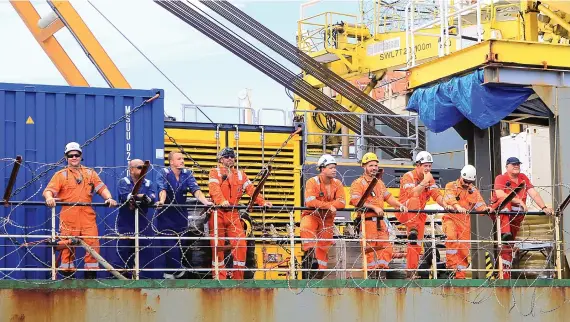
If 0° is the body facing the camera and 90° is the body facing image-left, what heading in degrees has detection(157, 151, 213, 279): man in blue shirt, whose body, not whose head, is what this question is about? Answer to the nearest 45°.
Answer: approximately 315°

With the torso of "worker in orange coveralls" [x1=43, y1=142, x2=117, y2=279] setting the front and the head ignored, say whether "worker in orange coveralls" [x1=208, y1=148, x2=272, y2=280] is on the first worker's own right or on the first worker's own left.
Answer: on the first worker's own left

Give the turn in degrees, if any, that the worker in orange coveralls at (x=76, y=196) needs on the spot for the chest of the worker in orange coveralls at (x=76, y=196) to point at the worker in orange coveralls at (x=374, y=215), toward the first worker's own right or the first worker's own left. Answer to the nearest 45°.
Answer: approximately 90° to the first worker's own left

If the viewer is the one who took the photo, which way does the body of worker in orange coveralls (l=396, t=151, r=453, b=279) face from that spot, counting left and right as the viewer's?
facing the viewer and to the right of the viewer

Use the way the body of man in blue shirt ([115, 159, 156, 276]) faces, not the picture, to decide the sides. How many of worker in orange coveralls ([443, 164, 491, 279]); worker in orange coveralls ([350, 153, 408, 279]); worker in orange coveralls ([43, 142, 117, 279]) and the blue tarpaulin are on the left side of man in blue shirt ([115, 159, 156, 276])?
3

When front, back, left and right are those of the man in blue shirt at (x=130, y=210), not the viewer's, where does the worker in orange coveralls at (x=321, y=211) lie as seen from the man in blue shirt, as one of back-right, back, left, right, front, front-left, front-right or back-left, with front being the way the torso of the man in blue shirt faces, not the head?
left

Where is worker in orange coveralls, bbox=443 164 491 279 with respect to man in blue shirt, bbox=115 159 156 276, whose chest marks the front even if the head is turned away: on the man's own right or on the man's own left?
on the man's own left

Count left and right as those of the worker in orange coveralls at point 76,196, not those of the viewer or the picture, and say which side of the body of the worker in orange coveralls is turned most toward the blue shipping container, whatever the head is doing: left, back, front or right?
back

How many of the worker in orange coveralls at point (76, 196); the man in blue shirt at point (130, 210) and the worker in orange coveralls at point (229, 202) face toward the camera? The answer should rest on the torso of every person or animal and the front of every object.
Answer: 3

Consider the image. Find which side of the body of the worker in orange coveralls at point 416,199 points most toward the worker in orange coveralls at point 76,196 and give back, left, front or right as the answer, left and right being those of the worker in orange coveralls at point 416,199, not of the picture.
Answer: right

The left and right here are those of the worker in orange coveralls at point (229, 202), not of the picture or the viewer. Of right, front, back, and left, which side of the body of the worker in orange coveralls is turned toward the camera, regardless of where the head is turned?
front

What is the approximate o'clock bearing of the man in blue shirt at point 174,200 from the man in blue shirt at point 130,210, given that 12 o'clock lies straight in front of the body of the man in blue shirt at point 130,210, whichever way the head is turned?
the man in blue shirt at point 174,200 is roughly at 8 o'clock from the man in blue shirt at point 130,210.

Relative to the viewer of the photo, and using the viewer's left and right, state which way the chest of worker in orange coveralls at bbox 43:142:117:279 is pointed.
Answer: facing the viewer

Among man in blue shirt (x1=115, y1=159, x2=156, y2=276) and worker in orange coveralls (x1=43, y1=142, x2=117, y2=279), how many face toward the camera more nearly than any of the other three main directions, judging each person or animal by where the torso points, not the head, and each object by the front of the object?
2
